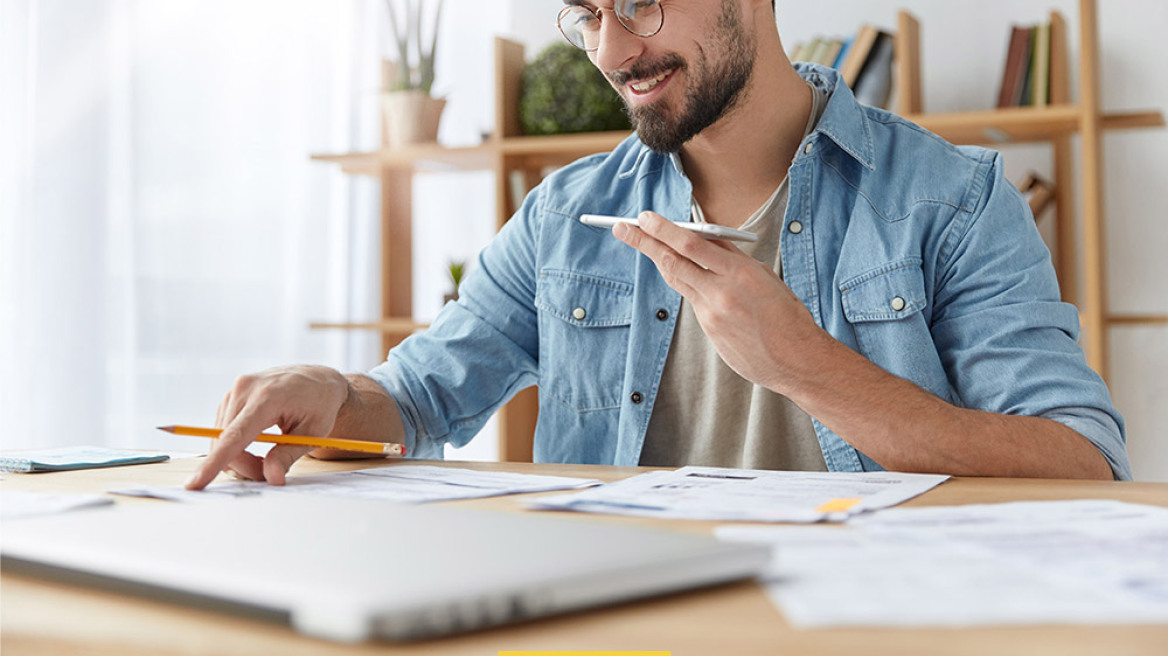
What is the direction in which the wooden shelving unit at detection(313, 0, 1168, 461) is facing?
toward the camera

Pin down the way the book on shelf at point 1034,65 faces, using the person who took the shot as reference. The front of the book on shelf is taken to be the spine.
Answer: facing the viewer

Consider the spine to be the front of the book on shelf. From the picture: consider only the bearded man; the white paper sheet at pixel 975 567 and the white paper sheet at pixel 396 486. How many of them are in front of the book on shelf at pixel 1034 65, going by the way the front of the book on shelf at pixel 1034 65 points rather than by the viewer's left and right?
3

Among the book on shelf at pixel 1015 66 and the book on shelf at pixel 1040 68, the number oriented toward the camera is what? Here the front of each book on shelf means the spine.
2

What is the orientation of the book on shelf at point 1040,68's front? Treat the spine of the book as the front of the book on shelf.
toward the camera

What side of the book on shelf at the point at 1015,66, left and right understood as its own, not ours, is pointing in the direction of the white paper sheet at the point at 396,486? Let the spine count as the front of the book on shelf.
front

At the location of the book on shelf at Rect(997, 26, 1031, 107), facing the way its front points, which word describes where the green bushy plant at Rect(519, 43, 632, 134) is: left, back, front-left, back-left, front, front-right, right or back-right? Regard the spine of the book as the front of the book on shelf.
right

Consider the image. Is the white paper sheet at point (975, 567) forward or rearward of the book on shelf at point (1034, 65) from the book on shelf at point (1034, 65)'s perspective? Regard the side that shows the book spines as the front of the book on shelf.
forward

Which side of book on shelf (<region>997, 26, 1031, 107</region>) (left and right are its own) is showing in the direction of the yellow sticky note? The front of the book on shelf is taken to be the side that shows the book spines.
front

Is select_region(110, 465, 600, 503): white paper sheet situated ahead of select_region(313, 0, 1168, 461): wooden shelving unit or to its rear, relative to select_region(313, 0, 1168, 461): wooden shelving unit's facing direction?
ahead

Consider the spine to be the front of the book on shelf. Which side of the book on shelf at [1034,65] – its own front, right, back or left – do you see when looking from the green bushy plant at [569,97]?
right

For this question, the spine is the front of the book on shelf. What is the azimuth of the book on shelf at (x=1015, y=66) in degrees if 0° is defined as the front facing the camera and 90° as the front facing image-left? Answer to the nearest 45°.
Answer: approximately 0°

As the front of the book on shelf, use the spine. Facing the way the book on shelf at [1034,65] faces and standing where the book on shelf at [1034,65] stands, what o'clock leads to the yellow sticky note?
The yellow sticky note is roughly at 12 o'clock from the book on shelf.

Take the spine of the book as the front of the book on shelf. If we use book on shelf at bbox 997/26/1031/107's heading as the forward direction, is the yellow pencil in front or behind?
in front
